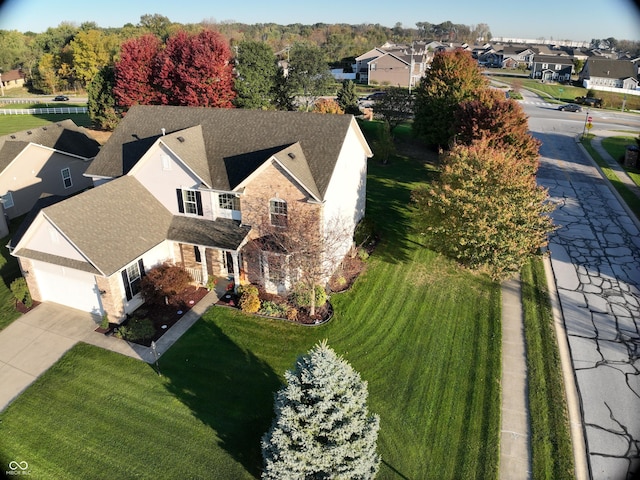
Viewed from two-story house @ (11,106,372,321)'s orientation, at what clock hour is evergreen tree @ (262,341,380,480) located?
The evergreen tree is roughly at 10 o'clock from the two-story house.

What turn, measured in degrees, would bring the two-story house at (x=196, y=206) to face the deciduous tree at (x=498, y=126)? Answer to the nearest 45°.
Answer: approximately 135° to its left

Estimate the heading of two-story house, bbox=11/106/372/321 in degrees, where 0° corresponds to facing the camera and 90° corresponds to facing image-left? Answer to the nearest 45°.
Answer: approximately 45°

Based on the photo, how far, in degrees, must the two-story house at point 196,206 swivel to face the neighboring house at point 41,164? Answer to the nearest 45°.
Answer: approximately 90° to its right

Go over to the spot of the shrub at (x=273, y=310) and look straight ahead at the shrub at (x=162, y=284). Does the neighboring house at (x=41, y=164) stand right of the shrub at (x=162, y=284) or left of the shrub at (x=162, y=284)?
right

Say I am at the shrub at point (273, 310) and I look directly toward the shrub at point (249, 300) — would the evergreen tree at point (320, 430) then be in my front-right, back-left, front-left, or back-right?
back-left

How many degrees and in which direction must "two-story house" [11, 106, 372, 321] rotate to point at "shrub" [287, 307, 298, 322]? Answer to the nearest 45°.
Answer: approximately 90° to its left

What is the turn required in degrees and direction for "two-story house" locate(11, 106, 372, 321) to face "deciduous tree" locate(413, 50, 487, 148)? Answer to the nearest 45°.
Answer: approximately 180°

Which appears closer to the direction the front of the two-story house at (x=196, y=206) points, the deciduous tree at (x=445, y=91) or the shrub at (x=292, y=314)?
the shrub

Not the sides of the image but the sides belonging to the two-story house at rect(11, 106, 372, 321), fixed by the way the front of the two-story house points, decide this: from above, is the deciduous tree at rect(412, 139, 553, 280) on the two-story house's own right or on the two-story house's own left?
on the two-story house's own left

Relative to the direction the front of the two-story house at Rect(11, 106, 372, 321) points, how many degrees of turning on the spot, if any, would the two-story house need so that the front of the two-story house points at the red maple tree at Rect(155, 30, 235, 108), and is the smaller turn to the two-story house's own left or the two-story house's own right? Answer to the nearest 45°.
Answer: approximately 135° to the two-story house's own right
